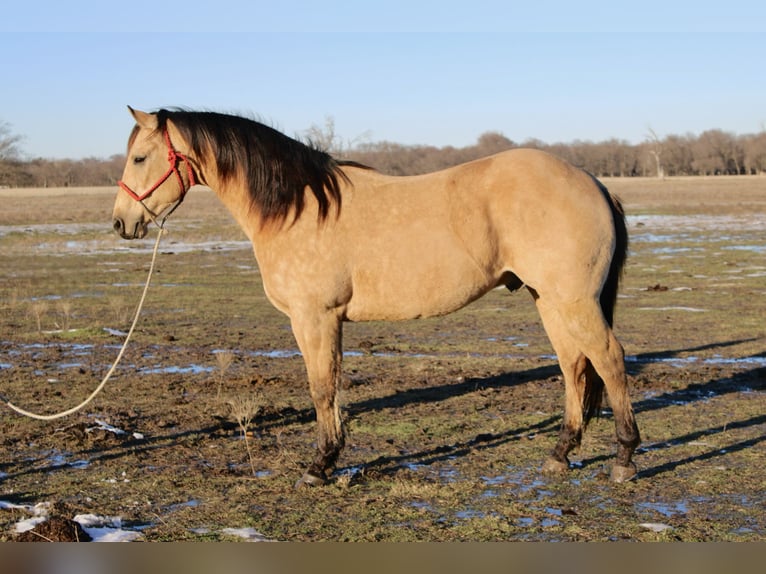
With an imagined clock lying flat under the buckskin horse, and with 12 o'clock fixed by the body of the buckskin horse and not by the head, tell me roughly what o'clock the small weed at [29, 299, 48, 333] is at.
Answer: The small weed is roughly at 2 o'clock from the buckskin horse.

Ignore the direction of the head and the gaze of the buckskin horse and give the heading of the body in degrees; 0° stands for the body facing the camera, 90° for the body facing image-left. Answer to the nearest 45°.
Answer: approximately 90°

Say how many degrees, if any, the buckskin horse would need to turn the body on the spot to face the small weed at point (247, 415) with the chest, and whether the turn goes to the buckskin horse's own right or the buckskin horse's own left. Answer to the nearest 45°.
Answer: approximately 45° to the buckskin horse's own right

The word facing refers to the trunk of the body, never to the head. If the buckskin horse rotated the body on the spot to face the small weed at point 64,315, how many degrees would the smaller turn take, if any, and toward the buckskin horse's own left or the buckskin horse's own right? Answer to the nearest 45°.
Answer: approximately 45° to the buckskin horse's own right
